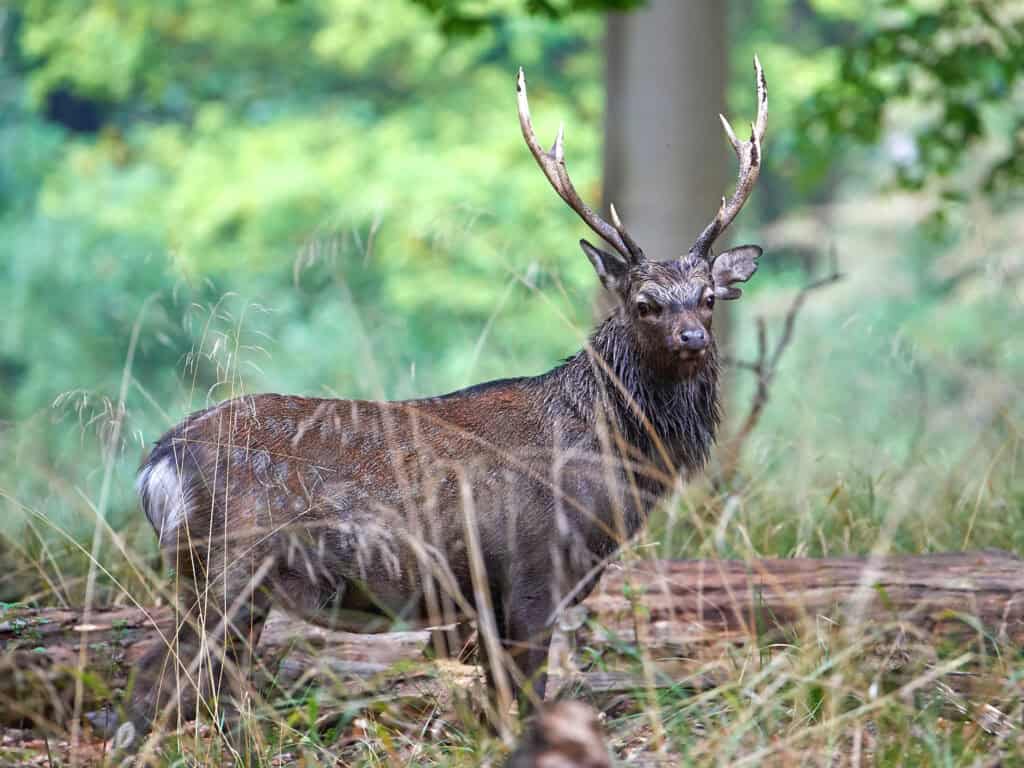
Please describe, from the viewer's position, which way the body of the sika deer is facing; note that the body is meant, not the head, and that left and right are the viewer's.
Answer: facing to the right of the viewer

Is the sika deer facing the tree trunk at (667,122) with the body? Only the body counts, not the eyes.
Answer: no
